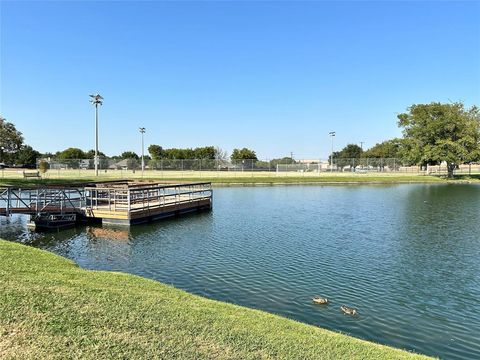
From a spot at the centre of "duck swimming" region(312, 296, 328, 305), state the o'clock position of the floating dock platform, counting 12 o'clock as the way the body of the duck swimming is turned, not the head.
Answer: The floating dock platform is roughly at 1 o'clock from the duck swimming.

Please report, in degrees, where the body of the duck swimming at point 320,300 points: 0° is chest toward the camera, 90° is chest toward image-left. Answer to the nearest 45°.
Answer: approximately 90°

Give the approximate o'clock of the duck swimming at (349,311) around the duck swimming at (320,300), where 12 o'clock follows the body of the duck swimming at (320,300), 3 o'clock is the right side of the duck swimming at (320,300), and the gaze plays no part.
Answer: the duck swimming at (349,311) is roughly at 1 o'clock from the duck swimming at (320,300).
